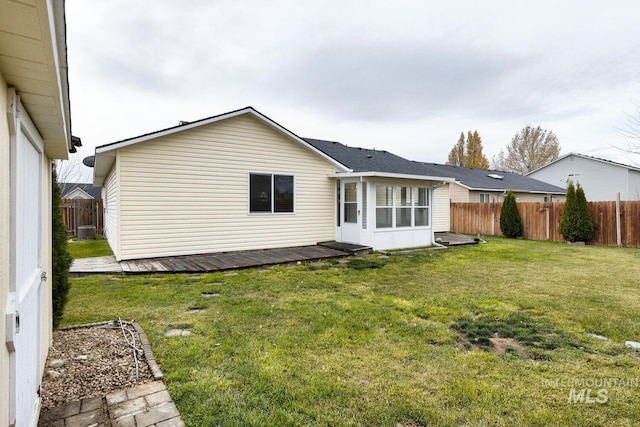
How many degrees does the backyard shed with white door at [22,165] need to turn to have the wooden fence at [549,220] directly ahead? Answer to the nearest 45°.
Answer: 0° — it already faces it

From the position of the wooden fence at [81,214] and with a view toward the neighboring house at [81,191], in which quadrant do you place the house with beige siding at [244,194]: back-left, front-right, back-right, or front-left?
back-right

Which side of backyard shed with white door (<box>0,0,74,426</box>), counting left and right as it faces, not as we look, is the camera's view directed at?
right

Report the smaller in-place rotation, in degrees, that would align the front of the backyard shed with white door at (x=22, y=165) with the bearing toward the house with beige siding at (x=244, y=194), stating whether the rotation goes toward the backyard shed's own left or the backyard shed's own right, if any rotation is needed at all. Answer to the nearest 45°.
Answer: approximately 45° to the backyard shed's own left

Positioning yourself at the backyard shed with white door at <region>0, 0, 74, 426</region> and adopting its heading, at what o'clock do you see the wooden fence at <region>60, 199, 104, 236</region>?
The wooden fence is roughly at 9 o'clock from the backyard shed with white door.

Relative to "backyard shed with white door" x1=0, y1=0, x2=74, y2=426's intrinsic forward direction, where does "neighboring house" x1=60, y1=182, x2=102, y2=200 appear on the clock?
"neighboring house" x1=60, y1=182, x2=102, y2=200 is roughly at 9 o'clock from "backyard shed with white door" x1=0, y1=0, x2=74, y2=426.

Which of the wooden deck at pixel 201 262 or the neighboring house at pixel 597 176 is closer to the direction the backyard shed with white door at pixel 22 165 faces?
the neighboring house
